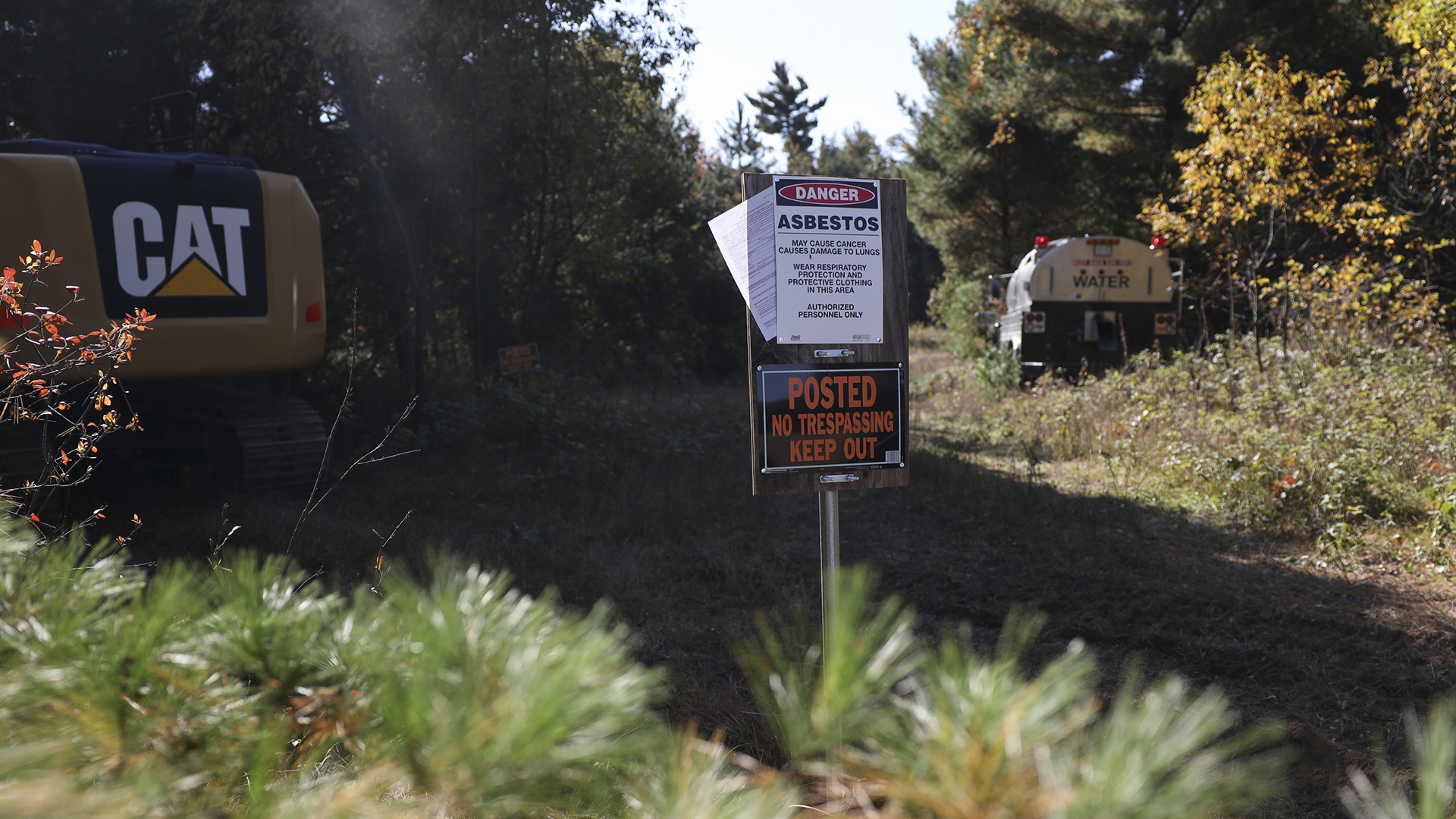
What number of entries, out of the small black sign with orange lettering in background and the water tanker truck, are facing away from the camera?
1

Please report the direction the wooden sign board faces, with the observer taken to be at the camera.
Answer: facing the viewer

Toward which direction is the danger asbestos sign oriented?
toward the camera

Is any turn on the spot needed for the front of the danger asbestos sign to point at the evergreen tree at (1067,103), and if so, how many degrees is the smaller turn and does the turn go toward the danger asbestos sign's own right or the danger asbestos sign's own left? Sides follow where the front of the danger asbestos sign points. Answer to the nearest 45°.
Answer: approximately 180°

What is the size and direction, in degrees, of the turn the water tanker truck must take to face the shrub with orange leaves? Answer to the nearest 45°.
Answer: approximately 180°

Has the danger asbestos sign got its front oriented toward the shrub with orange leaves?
no

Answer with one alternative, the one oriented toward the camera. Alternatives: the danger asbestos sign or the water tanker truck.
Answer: the danger asbestos sign

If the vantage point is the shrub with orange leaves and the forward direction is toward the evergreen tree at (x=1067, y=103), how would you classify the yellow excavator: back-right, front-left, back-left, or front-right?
front-left

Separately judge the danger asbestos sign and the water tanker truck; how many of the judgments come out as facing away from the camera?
1

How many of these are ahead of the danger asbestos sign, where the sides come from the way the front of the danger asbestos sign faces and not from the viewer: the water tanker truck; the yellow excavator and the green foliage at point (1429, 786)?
1

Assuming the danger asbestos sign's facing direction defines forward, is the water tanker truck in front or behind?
behind

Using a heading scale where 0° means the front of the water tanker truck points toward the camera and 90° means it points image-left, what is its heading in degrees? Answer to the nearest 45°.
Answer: approximately 180°

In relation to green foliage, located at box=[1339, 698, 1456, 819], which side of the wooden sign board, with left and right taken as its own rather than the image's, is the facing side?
front

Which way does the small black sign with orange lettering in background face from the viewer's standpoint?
toward the camera

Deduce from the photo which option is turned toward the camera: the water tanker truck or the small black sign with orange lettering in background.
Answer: the small black sign with orange lettering in background

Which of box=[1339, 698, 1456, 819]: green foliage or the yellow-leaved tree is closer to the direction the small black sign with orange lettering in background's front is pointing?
the green foliage

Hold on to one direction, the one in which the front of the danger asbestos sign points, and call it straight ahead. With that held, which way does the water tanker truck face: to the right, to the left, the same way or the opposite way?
the opposite way

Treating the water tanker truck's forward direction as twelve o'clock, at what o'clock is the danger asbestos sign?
The danger asbestos sign is roughly at 6 o'clock from the water tanker truck.

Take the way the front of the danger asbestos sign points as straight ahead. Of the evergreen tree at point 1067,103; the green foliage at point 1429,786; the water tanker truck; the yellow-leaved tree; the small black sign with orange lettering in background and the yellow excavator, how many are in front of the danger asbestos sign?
1

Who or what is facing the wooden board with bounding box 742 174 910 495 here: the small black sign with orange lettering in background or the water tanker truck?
the small black sign with orange lettering in background
